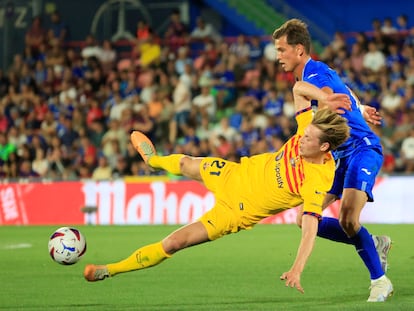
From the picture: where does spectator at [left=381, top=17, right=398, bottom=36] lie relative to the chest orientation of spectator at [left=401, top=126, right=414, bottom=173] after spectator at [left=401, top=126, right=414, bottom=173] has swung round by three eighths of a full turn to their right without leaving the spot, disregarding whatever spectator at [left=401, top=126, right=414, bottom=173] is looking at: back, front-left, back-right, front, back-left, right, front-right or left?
front-right

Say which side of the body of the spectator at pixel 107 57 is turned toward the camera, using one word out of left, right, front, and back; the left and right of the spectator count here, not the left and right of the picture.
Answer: front

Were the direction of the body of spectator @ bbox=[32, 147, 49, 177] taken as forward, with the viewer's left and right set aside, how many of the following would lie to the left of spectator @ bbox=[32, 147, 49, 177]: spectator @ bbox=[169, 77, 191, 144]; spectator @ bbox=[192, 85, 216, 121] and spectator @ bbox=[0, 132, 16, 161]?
2

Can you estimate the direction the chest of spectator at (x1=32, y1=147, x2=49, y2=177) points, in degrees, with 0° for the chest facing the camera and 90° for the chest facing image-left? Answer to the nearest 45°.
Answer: approximately 0°

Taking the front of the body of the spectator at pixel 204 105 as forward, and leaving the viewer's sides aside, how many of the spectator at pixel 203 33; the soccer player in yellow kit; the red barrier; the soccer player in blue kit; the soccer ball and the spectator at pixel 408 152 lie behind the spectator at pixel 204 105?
1

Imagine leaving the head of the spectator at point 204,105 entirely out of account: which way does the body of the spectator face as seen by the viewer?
toward the camera

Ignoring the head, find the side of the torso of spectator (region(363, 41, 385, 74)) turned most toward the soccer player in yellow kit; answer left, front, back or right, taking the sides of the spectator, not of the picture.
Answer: front

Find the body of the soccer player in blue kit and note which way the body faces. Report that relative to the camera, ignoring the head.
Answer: to the viewer's left

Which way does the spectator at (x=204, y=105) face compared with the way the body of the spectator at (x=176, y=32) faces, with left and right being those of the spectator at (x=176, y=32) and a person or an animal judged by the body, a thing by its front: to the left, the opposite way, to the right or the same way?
the same way

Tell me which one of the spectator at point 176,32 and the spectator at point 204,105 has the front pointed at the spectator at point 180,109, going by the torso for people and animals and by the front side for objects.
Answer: the spectator at point 176,32

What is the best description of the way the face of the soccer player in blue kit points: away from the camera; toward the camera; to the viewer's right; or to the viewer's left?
to the viewer's left

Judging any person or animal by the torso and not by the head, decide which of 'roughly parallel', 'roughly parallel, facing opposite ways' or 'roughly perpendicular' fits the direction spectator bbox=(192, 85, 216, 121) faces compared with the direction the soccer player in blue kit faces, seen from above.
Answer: roughly perpendicular

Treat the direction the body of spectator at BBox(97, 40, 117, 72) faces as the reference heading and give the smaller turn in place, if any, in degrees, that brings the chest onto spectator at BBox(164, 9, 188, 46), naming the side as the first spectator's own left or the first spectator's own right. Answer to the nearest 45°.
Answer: approximately 90° to the first spectator's own left

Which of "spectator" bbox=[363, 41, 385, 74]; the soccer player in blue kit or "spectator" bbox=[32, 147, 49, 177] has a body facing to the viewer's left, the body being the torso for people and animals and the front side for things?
the soccer player in blue kit

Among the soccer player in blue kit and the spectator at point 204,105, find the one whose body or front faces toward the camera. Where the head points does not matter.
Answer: the spectator

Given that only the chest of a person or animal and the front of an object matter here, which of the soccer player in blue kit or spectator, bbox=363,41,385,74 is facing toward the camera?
the spectator
